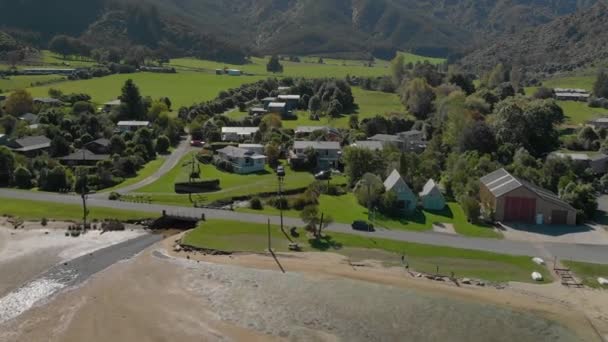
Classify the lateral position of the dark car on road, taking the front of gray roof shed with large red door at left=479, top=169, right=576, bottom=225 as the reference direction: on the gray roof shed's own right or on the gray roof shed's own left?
on the gray roof shed's own right

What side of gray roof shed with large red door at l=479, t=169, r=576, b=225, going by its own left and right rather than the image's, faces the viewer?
front
